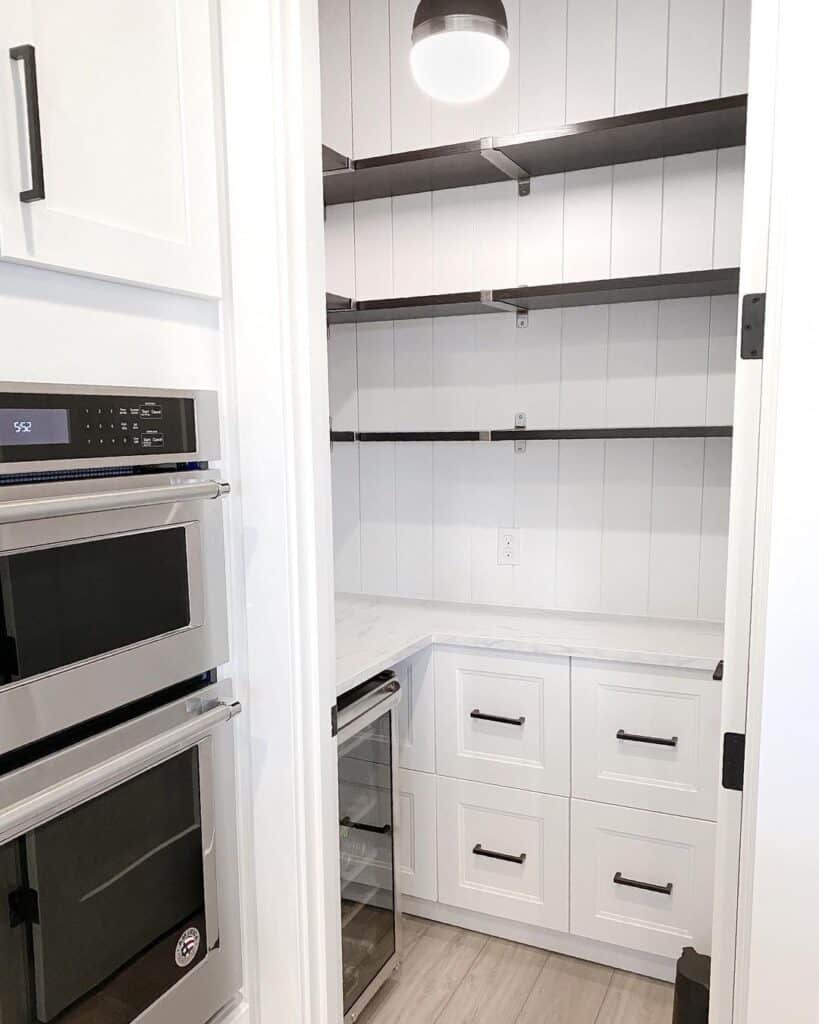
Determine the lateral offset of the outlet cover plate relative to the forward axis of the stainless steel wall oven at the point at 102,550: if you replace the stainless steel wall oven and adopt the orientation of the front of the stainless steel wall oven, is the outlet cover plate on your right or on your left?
on your left

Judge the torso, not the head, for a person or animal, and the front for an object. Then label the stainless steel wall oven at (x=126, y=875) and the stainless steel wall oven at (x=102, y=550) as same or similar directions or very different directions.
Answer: same or similar directions

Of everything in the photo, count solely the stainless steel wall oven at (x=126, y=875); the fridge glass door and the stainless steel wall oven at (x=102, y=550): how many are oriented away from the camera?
0

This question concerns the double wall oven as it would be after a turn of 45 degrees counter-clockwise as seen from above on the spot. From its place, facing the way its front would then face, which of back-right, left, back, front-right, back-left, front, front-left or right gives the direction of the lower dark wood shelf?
front-left

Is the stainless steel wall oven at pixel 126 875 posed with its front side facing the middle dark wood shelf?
no

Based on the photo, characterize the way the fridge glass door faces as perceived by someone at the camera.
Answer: facing the viewer and to the right of the viewer

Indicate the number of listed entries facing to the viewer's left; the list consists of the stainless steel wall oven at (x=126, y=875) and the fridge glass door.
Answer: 0

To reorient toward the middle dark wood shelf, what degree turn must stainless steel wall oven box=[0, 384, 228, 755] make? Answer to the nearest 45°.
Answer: approximately 90° to its left
